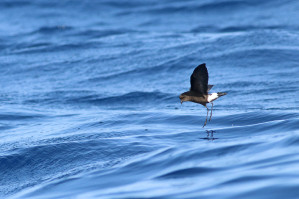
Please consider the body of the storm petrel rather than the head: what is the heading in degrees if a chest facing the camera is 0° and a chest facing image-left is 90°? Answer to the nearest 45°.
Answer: approximately 90°
